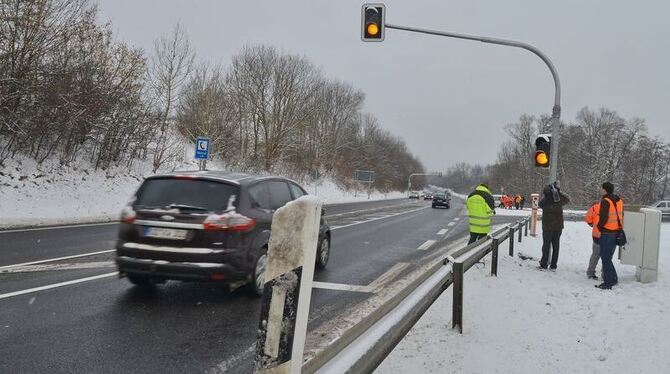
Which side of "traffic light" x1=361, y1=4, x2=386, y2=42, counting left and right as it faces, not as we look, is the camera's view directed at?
front

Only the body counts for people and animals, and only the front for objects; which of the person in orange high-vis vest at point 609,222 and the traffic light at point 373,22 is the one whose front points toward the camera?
the traffic light

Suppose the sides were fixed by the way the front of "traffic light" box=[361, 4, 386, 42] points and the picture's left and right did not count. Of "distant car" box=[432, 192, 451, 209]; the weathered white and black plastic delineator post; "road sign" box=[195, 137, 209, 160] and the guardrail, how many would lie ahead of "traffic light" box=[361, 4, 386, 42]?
2

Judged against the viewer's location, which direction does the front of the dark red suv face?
facing away from the viewer and to the right of the viewer

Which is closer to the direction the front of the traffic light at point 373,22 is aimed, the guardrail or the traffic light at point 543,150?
the guardrail

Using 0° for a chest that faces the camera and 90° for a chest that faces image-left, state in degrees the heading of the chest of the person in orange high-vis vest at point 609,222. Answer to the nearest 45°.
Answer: approximately 135°

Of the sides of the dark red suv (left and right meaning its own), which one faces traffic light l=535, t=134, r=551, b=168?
front

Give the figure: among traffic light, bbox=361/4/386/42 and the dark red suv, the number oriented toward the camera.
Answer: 1

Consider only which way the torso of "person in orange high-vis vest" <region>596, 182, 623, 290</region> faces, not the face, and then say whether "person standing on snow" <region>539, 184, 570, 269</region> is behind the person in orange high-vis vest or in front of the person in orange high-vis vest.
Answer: in front

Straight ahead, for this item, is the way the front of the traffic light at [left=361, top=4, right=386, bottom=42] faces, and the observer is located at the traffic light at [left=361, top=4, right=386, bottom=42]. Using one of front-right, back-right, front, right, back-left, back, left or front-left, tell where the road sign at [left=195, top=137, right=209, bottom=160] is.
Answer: back-right

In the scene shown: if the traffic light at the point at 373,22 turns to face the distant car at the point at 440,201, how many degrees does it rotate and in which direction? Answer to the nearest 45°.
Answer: approximately 180°
